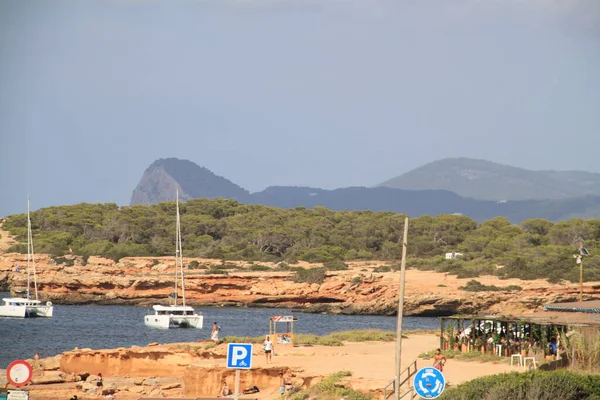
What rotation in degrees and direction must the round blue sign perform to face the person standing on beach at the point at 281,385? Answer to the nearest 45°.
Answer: approximately 180°

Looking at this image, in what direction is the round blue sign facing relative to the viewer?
toward the camera

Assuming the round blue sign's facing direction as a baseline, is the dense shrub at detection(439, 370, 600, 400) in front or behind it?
behind

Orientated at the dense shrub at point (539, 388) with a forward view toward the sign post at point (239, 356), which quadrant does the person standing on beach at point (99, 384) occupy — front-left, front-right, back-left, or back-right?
front-right

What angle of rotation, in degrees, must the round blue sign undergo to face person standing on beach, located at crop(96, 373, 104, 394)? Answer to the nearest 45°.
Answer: approximately 135° to its right

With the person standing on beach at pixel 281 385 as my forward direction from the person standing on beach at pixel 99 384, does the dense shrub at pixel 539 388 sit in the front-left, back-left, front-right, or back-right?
front-right

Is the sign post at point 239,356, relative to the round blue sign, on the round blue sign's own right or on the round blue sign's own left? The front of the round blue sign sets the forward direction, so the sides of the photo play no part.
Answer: on the round blue sign's own right
